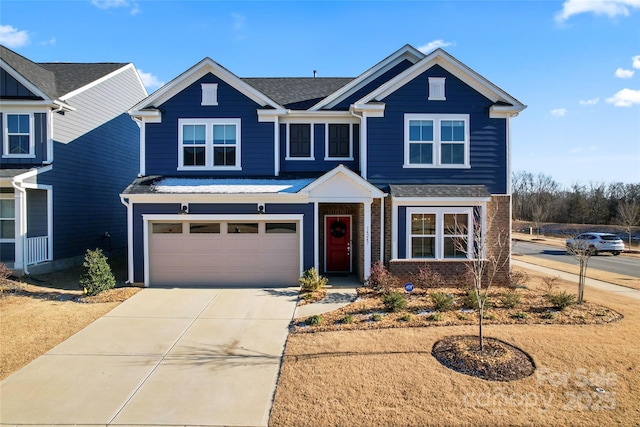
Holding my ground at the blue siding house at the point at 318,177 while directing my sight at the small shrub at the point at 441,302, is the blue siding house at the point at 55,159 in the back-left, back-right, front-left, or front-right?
back-right

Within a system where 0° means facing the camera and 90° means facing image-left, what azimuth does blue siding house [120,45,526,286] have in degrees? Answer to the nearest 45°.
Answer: approximately 0°

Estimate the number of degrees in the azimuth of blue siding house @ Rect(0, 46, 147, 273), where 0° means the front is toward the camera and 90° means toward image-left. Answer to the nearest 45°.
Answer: approximately 45°

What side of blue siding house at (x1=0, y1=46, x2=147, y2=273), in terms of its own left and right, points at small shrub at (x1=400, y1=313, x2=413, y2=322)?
left

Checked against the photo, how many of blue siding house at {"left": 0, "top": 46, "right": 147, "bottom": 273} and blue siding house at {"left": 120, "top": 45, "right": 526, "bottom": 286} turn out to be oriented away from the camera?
0

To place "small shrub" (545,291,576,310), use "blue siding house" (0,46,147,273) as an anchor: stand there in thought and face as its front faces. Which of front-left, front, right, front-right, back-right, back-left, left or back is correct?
left

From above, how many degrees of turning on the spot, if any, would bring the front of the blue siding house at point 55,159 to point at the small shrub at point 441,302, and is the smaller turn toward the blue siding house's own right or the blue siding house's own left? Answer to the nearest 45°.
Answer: approximately 90° to the blue siding house's own left

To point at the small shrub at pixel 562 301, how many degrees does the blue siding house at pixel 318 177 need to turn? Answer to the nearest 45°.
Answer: approximately 45° to its left

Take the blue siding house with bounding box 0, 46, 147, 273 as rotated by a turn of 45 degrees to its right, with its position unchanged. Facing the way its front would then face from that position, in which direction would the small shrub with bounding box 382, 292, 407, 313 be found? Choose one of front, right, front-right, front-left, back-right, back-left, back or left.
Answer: back-left

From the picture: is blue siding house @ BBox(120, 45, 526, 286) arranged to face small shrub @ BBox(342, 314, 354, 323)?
yes

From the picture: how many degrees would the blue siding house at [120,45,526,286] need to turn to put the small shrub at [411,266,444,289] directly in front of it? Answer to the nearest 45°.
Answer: approximately 90° to its left

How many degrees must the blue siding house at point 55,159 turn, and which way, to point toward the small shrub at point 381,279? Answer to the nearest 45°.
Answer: approximately 90° to its left

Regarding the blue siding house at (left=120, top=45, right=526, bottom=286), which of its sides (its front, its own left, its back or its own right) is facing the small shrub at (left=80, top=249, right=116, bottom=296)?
right
